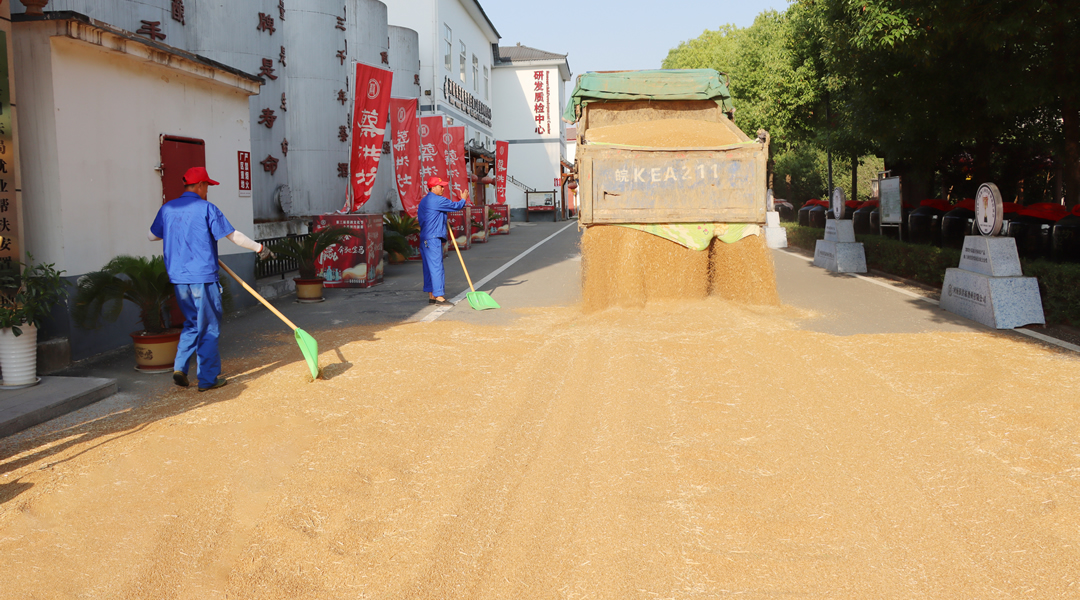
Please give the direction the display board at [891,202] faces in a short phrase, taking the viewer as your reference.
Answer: facing the viewer

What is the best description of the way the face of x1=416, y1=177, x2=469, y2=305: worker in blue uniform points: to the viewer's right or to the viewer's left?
to the viewer's right

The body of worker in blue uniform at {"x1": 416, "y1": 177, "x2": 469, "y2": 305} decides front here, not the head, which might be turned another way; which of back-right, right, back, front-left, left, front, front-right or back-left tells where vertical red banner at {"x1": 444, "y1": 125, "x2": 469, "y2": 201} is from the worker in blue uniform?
left

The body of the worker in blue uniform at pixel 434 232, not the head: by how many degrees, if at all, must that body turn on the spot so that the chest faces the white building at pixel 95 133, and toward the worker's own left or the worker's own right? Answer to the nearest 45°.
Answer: approximately 135° to the worker's own right

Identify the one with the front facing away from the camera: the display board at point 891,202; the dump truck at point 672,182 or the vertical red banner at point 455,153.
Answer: the dump truck

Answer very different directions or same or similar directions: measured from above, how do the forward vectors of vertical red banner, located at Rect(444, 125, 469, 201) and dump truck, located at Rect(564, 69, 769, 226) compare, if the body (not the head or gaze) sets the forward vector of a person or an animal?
very different directions

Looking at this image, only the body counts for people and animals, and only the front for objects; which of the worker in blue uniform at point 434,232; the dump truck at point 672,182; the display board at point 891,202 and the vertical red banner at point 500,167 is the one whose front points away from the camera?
the dump truck

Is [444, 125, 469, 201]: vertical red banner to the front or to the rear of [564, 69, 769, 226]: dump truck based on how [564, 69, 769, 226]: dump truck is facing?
to the front

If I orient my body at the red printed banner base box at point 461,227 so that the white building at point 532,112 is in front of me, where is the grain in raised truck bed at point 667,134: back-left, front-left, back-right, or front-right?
back-right

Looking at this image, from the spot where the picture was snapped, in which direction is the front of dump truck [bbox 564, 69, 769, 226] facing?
facing away from the viewer

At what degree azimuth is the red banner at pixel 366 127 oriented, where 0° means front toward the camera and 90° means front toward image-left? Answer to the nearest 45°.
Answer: approximately 0°

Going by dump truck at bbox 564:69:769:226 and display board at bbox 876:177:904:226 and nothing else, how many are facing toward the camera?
1

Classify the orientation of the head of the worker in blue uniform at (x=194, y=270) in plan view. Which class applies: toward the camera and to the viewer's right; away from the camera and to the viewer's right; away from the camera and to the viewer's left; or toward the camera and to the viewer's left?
away from the camera and to the viewer's right
